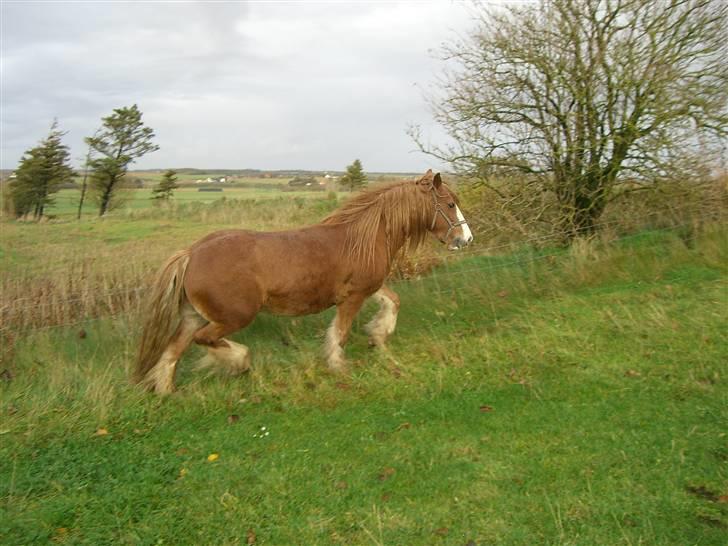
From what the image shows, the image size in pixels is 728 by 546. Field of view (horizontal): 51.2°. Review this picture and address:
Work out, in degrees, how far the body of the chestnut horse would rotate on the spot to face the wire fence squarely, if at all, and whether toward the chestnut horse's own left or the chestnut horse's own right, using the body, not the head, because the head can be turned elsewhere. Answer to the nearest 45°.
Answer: approximately 135° to the chestnut horse's own left

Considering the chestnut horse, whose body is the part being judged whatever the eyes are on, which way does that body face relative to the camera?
to the viewer's right

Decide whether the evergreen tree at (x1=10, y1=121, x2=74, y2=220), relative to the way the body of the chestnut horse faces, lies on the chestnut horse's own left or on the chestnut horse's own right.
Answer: on the chestnut horse's own left

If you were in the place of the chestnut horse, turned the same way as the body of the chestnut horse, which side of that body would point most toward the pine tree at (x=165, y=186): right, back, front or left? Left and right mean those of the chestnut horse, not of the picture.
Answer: left
